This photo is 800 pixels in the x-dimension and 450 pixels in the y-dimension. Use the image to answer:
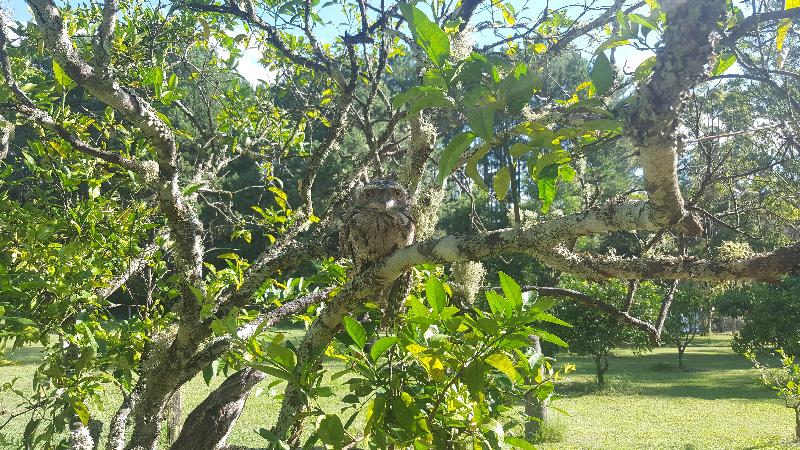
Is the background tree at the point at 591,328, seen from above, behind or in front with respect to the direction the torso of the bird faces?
behind

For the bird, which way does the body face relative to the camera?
toward the camera
